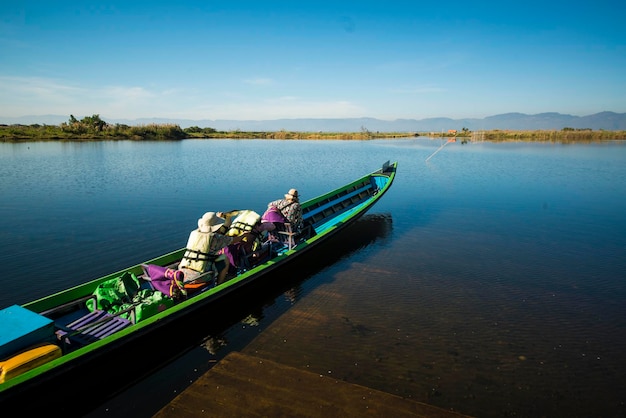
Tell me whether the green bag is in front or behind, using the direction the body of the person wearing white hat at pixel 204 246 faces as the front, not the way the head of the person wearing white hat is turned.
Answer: behind

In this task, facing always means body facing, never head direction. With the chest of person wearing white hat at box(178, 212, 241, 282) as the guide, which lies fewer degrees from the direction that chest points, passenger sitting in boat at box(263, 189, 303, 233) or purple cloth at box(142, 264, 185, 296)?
the passenger sitting in boat

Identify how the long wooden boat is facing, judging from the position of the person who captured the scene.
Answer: facing away from the viewer and to the right of the viewer

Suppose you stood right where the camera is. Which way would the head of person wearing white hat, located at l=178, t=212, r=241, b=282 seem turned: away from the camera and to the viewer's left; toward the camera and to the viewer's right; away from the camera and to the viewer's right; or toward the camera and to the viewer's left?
away from the camera and to the viewer's right

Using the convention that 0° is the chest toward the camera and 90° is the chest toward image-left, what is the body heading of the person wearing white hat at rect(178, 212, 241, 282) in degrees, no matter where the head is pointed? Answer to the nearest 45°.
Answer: approximately 225°

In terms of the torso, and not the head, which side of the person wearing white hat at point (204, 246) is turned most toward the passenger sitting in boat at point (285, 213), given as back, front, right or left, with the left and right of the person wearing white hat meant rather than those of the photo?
front
